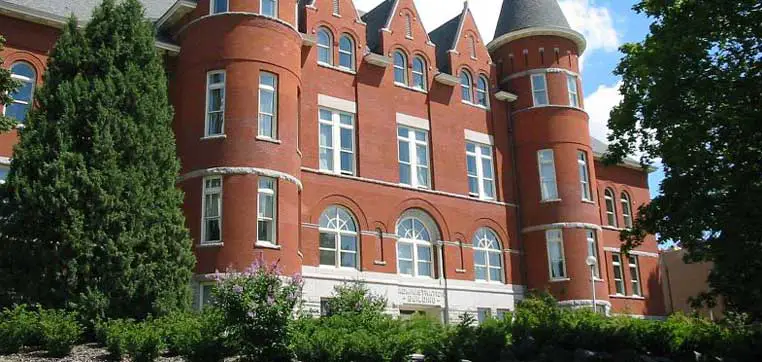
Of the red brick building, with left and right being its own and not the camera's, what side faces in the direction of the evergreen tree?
right

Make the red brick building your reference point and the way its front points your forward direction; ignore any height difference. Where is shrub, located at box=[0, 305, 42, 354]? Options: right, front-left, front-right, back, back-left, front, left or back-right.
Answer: right

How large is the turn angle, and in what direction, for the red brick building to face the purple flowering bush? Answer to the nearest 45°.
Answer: approximately 45° to its right

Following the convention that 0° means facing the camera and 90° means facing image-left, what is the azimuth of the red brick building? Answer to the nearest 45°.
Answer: approximately 315°

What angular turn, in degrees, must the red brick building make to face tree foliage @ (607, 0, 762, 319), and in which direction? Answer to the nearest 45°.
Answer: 0° — it already faces it

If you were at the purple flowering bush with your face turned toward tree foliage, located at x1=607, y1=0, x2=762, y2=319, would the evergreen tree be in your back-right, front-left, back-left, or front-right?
back-left
